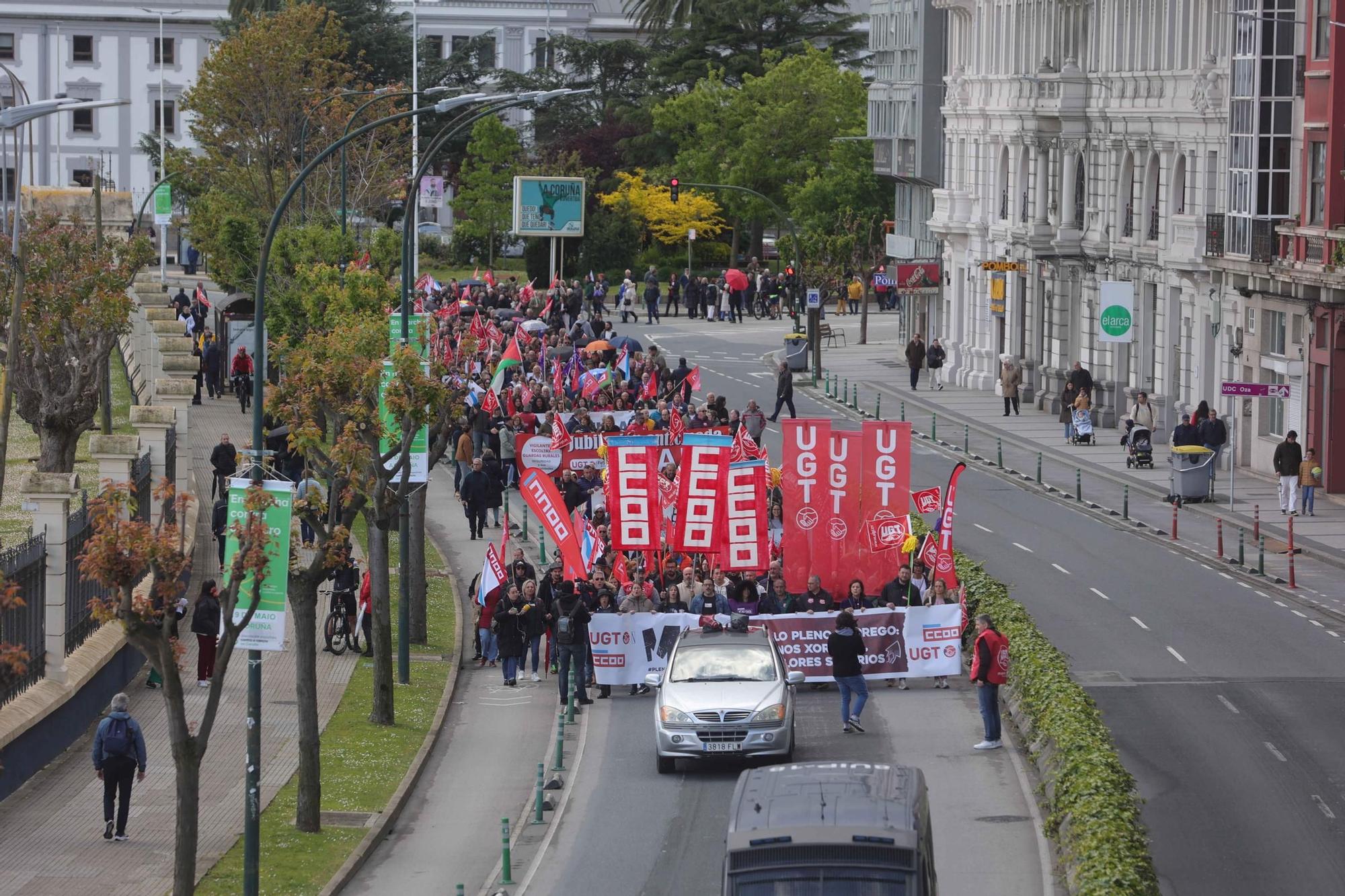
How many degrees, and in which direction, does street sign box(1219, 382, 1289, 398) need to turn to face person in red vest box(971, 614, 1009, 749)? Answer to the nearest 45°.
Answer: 0° — it already faces them

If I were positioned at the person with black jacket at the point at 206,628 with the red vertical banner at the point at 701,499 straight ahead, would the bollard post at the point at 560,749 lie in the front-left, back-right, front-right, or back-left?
front-right

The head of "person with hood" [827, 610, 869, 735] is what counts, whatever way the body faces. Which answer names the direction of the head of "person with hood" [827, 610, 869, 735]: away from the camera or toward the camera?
away from the camera

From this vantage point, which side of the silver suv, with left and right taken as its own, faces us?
front

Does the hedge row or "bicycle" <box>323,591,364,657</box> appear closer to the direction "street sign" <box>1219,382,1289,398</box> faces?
the hedge row

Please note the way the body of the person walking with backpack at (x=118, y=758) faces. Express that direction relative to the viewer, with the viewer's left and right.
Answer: facing away from the viewer

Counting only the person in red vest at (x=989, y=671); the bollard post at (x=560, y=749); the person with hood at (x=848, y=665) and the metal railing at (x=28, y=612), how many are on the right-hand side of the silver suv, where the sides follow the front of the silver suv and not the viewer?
2

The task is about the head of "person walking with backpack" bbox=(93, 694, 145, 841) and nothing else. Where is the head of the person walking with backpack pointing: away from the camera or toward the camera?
away from the camera

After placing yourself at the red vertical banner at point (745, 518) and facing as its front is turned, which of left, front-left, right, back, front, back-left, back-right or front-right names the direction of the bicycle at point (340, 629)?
right

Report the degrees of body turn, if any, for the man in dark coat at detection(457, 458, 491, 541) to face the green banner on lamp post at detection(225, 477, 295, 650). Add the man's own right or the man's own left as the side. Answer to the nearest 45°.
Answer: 0° — they already face it

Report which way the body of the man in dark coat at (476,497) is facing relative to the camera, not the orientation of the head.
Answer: toward the camera

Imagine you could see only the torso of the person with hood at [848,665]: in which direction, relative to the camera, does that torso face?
away from the camera
